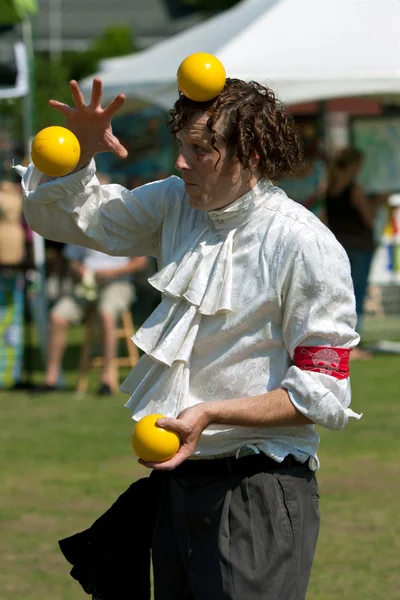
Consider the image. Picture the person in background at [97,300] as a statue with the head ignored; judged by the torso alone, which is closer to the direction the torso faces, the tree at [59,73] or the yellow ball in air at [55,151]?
the yellow ball in air

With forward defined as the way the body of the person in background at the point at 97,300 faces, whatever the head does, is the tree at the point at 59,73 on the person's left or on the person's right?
on the person's right

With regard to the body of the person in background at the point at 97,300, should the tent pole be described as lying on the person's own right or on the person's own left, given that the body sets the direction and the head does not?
on the person's own right

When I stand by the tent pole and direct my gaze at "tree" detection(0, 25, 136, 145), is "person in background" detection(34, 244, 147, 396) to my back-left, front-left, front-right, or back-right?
back-right

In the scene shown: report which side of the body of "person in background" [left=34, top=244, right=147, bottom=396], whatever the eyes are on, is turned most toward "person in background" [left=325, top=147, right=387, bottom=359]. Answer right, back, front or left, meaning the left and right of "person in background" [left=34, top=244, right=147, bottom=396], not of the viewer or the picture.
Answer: back

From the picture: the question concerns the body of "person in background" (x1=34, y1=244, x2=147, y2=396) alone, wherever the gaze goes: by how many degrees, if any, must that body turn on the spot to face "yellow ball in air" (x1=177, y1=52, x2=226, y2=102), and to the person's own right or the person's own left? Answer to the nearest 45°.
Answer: approximately 45° to the person's own left

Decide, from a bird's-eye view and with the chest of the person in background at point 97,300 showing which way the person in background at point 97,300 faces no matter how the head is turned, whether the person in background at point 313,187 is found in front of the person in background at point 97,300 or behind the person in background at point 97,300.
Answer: behind

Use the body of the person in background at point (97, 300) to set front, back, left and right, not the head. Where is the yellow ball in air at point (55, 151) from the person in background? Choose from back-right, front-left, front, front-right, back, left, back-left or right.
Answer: front-left

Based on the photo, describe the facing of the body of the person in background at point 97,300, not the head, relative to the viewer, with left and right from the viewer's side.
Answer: facing the viewer and to the left of the viewer

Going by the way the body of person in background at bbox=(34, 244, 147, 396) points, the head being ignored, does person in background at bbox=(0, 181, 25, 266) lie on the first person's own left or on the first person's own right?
on the first person's own right
